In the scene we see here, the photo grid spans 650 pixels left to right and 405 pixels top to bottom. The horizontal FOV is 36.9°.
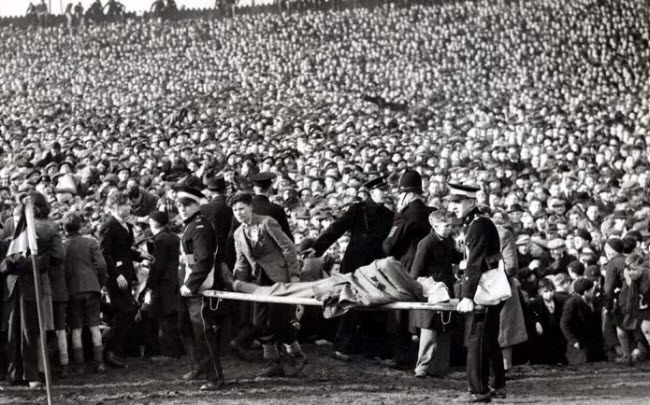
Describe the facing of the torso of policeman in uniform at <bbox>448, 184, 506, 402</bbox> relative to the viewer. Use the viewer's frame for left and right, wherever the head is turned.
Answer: facing to the left of the viewer

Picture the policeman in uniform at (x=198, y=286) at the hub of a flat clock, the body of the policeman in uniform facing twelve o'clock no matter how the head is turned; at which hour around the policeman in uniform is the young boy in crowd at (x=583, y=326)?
The young boy in crowd is roughly at 5 o'clock from the policeman in uniform.

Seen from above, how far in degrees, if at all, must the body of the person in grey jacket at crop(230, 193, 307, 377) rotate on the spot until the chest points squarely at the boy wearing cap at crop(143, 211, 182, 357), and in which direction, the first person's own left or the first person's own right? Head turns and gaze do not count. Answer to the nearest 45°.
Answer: approximately 90° to the first person's own right

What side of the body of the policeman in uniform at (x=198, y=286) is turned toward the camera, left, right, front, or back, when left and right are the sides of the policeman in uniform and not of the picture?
left

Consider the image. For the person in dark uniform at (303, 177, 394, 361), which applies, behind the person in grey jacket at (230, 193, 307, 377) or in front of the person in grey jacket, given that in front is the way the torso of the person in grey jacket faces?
behind

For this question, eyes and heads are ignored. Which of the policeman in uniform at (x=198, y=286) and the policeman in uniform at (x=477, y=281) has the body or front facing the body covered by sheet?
the policeman in uniform at (x=477, y=281)
